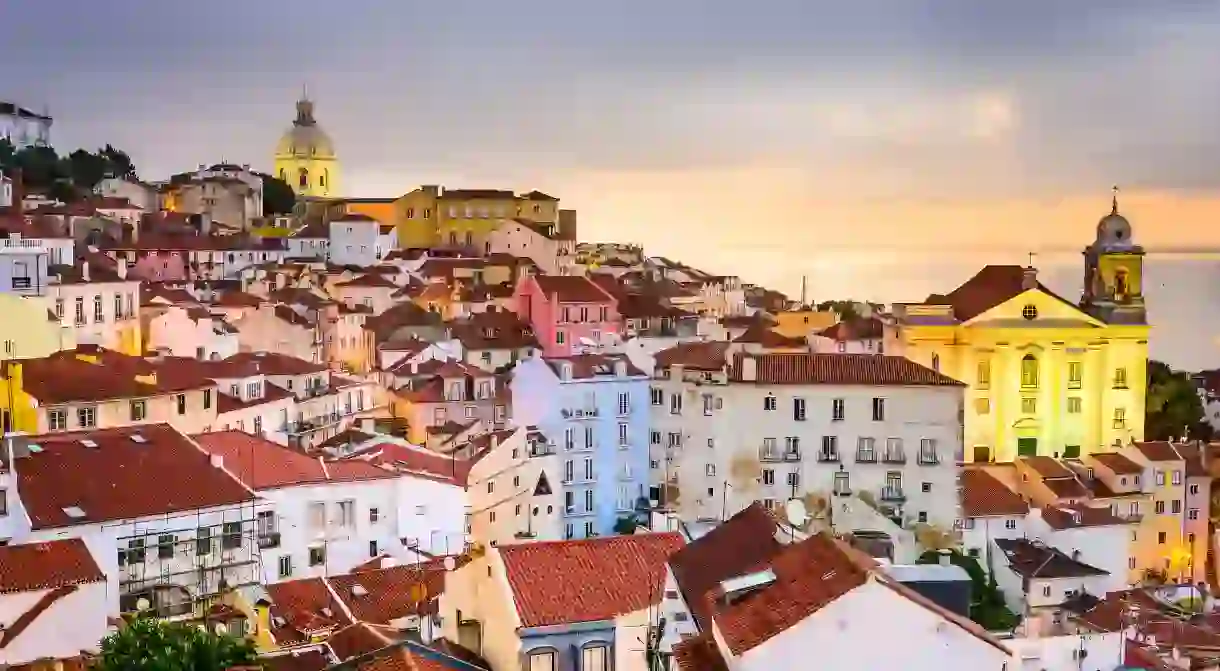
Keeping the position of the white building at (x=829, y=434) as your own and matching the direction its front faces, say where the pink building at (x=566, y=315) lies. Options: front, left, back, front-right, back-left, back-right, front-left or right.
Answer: back-right

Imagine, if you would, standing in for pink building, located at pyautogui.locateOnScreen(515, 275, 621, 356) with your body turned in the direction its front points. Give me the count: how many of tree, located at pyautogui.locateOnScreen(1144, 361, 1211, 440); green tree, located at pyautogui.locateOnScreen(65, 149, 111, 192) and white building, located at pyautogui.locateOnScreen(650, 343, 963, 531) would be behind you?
1

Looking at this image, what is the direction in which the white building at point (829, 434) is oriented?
toward the camera

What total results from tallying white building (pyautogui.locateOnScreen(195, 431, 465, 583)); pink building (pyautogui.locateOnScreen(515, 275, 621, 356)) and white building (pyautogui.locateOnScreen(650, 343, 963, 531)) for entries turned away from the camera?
0

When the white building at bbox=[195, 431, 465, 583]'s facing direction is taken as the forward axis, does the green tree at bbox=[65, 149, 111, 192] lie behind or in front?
behind

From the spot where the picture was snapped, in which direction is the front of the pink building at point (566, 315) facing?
facing the viewer and to the right of the viewer

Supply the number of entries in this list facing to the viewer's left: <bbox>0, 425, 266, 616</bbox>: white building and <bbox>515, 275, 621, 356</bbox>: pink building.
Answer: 0

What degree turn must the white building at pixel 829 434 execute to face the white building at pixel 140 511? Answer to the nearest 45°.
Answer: approximately 45° to its right

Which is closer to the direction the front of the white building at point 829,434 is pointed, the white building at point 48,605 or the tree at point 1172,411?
the white building
